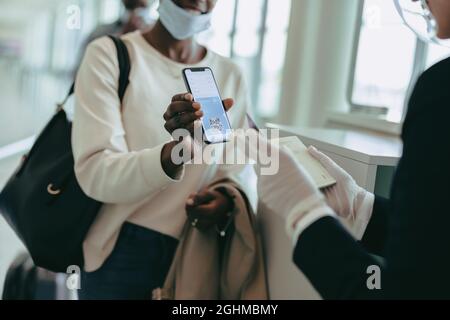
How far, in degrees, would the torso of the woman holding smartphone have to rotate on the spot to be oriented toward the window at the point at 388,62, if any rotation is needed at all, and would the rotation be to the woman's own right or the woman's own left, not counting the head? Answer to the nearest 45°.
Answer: approximately 90° to the woman's own left

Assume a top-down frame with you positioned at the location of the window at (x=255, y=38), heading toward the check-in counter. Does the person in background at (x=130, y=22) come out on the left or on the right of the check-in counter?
right

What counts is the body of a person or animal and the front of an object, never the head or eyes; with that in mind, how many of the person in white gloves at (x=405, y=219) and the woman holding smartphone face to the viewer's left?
1

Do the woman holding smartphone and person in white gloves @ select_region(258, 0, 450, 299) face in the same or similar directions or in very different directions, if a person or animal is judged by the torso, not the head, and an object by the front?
very different directions

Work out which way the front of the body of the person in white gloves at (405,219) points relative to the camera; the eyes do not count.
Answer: to the viewer's left

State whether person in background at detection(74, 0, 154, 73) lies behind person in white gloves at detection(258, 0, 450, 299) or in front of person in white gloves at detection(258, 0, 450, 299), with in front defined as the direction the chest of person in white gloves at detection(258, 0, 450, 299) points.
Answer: in front

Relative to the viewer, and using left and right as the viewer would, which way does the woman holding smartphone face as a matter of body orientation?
facing the viewer and to the right of the viewer

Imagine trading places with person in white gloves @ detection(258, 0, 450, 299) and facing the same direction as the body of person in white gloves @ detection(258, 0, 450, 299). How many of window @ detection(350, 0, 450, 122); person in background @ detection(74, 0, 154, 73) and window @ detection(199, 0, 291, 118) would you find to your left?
0

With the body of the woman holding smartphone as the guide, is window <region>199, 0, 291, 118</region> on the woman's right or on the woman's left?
on the woman's left

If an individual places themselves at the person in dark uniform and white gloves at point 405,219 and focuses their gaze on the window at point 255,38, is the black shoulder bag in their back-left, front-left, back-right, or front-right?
front-left

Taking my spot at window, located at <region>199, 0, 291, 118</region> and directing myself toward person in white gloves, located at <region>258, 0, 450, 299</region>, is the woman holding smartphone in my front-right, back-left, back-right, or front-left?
front-right

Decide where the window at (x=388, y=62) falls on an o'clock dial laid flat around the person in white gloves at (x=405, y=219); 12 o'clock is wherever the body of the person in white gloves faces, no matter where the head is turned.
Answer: The window is roughly at 3 o'clock from the person in white gloves.

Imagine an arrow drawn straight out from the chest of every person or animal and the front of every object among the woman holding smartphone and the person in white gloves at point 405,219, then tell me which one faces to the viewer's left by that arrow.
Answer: the person in white gloves
